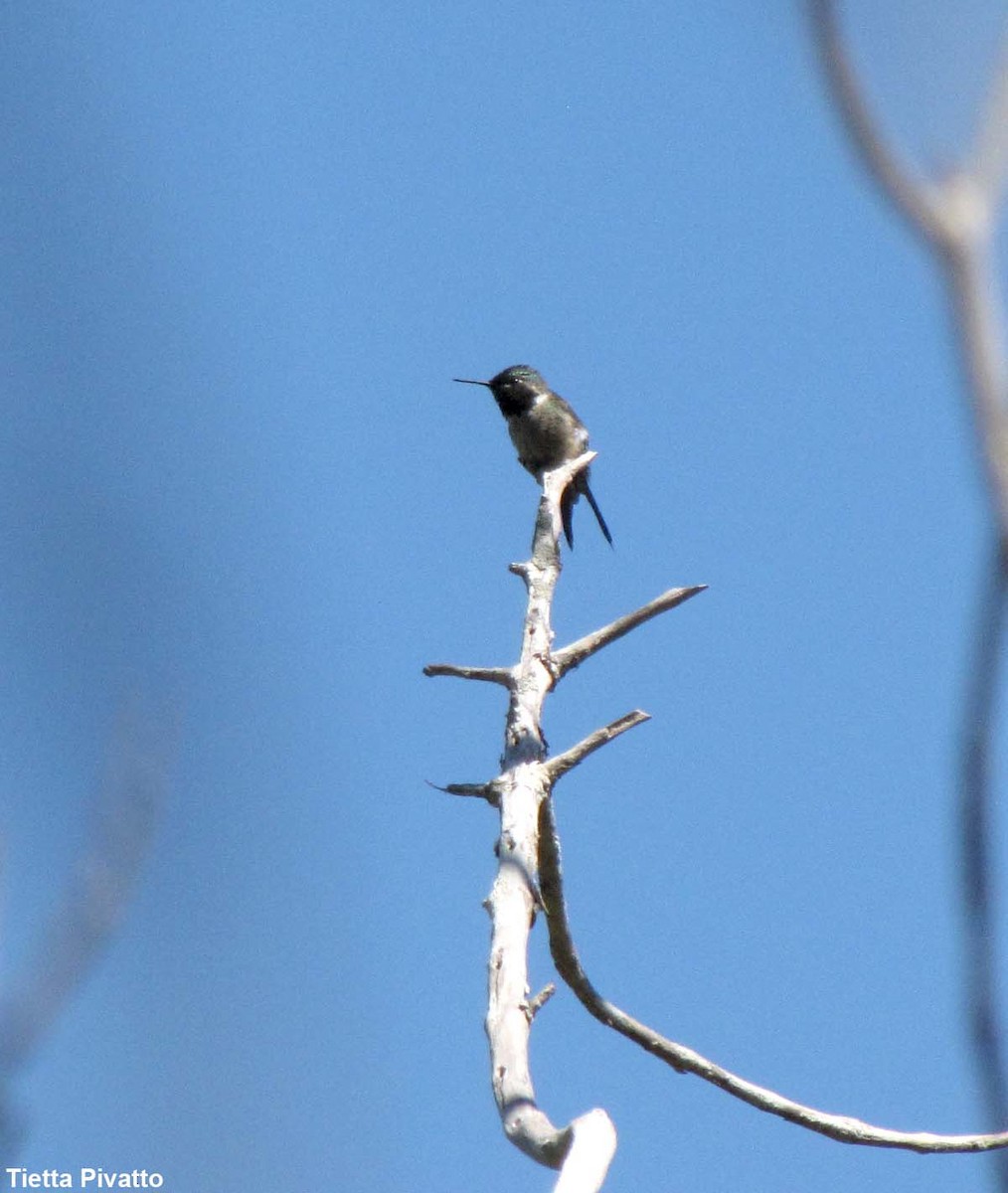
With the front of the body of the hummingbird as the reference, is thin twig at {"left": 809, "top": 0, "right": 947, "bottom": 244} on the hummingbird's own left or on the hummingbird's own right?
on the hummingbird's own left

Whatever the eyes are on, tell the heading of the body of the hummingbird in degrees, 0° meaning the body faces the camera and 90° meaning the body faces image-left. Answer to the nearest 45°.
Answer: approximately 45°
